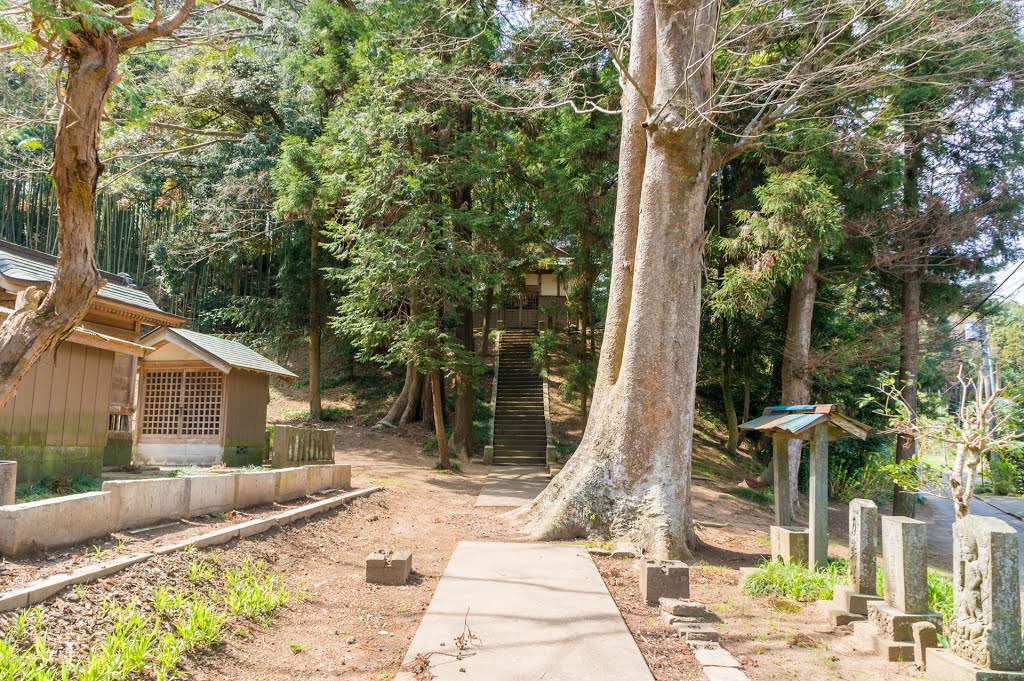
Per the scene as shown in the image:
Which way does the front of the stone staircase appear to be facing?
toward the camera

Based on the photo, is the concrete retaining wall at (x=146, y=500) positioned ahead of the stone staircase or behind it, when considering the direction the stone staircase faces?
ahead

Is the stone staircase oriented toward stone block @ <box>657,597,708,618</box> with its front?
yes

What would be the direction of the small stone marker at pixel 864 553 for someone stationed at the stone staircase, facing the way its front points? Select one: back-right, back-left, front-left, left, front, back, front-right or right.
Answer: front

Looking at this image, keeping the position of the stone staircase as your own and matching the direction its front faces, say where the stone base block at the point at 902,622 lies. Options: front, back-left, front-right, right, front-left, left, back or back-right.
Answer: front

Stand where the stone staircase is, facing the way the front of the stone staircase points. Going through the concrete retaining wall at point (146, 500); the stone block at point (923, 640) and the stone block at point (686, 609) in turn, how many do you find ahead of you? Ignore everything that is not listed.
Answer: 3

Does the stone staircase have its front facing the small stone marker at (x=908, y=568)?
yes

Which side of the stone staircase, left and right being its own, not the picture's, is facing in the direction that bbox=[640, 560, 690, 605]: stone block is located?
front

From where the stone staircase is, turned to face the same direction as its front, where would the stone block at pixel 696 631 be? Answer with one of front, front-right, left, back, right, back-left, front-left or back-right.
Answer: front

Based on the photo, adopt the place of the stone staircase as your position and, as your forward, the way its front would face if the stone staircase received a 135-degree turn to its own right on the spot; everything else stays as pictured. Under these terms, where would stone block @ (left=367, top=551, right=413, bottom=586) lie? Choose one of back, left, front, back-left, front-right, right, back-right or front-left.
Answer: back-left

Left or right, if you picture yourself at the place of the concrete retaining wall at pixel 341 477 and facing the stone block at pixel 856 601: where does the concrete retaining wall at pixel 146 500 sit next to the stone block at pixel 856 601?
right

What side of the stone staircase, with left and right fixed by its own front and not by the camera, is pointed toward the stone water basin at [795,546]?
front

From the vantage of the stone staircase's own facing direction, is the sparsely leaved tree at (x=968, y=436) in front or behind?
in front

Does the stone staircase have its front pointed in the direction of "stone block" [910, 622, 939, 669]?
yes
